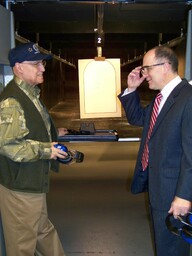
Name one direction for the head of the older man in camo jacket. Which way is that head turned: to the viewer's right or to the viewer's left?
to the viewer's right

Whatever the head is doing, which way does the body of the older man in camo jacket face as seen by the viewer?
to the viewer's right

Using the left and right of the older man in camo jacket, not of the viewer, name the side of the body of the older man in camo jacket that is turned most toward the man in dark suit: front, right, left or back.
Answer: front
